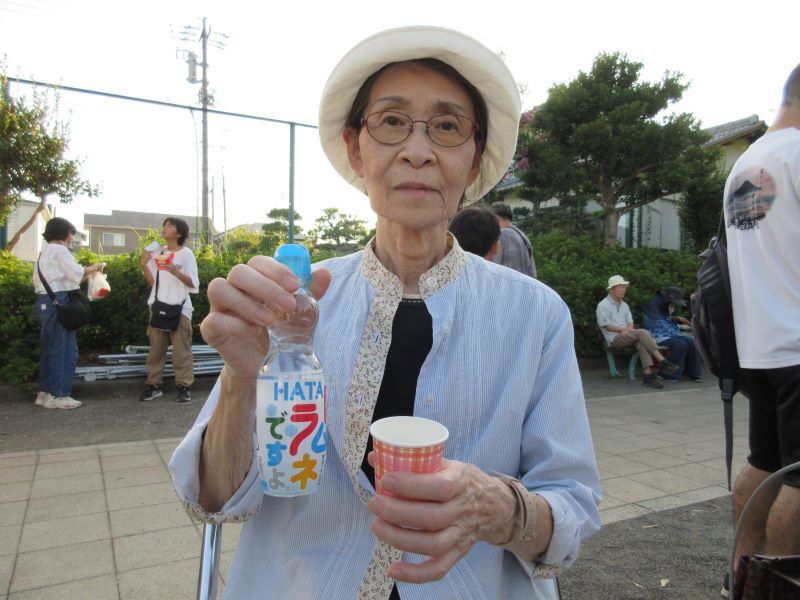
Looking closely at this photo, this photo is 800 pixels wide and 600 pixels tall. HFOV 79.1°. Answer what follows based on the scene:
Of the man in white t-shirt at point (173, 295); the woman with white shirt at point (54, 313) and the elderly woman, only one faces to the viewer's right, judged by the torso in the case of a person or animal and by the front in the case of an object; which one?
the woman with white shirt

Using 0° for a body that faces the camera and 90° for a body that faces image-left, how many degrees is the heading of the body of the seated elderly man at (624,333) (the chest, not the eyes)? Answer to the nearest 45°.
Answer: approximately 315°

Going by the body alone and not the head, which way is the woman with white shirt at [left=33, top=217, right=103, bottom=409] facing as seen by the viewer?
to the viewer's right

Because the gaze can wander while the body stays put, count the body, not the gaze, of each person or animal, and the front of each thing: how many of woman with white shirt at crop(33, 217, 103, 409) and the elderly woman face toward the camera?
1

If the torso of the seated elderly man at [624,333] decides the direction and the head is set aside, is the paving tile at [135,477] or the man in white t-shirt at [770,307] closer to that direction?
the man in white t-shirt

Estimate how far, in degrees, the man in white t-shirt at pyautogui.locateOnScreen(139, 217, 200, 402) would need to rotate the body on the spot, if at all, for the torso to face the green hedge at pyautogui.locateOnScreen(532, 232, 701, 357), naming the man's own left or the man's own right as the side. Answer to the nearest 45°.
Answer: approximately 135° to the man's own left

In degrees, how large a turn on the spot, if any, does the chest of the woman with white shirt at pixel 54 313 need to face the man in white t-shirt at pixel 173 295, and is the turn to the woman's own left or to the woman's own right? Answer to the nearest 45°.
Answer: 0° — they already face them

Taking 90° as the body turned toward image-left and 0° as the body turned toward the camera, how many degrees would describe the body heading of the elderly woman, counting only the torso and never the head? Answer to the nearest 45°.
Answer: approximately 0°

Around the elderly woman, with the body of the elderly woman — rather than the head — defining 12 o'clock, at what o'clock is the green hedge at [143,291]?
The green hedge is roughly at 5 o'clock from the elderly woman.

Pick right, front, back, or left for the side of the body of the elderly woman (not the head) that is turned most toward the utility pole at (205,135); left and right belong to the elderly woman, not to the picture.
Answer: back

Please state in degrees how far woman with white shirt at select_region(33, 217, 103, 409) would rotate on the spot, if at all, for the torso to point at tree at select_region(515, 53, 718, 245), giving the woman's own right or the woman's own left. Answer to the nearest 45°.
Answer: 0° — they already face it

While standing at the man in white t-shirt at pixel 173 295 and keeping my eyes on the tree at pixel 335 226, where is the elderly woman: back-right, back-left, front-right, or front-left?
back-right

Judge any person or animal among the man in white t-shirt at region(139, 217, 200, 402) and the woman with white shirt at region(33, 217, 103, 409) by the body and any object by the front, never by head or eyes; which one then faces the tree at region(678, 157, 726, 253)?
the woman with white shirt
